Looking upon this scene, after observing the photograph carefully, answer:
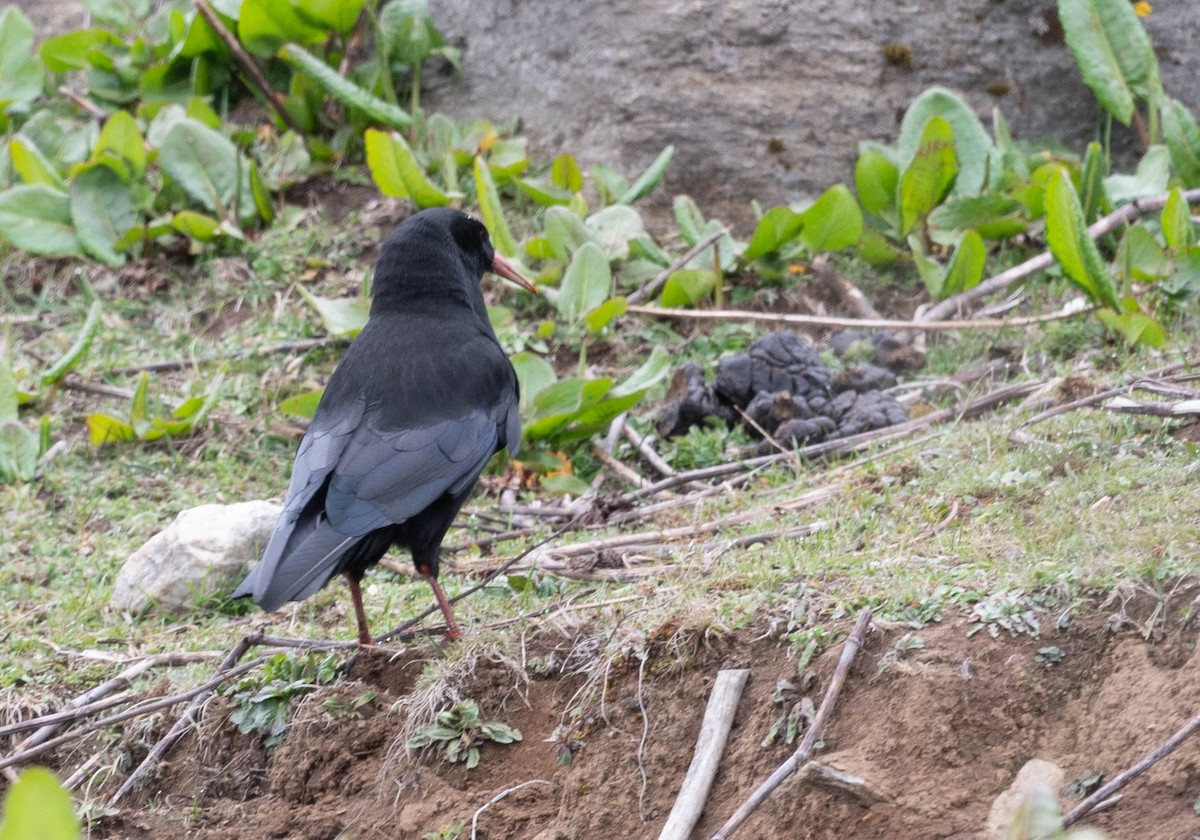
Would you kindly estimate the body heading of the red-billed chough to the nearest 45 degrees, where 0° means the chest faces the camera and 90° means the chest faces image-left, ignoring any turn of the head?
approximately 225°

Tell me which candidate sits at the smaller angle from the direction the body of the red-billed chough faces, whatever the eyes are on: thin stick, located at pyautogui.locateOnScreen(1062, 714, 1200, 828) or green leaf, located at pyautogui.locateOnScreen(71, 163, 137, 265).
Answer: the green leaf

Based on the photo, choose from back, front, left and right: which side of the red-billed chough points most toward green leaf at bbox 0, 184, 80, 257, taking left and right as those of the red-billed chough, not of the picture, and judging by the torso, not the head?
left

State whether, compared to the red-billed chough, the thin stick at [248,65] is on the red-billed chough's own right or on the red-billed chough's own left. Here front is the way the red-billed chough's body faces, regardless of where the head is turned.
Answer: on the red-billed chough's own left

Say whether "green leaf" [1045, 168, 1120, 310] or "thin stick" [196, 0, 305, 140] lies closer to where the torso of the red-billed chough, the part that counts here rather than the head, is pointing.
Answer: the green leaf

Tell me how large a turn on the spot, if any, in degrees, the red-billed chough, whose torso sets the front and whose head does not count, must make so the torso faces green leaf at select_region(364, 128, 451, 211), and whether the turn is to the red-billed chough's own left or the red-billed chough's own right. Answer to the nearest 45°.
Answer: approximately 45° to the red-billed chough's own left

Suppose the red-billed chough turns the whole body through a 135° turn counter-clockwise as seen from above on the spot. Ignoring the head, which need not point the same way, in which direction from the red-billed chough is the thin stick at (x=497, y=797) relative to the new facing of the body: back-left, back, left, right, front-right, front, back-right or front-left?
left

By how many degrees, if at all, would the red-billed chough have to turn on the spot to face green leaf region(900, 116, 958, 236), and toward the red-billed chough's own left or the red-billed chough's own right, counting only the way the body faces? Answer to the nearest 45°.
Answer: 0° — it already faces it

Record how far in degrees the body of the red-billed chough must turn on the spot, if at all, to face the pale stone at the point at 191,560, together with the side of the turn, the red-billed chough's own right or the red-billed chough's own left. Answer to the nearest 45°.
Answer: approximately 90° to the red-billed chough's own left

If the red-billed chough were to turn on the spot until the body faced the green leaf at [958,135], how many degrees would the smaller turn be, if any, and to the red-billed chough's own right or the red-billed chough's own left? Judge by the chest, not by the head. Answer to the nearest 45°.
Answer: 0° — it already faces it
